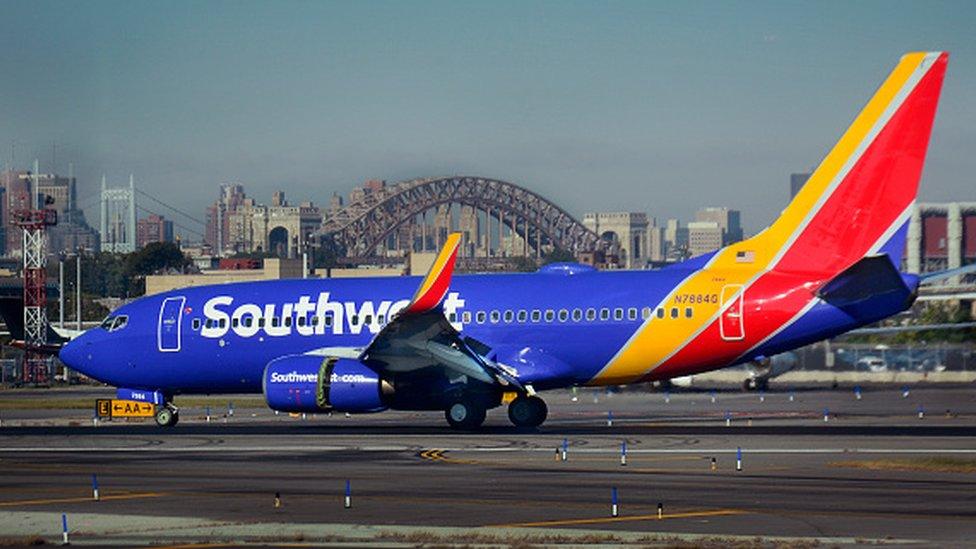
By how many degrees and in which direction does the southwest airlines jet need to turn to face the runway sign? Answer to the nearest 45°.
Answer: approximately 45° to its right

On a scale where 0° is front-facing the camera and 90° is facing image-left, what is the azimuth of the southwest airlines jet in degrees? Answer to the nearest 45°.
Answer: approximately 90°
